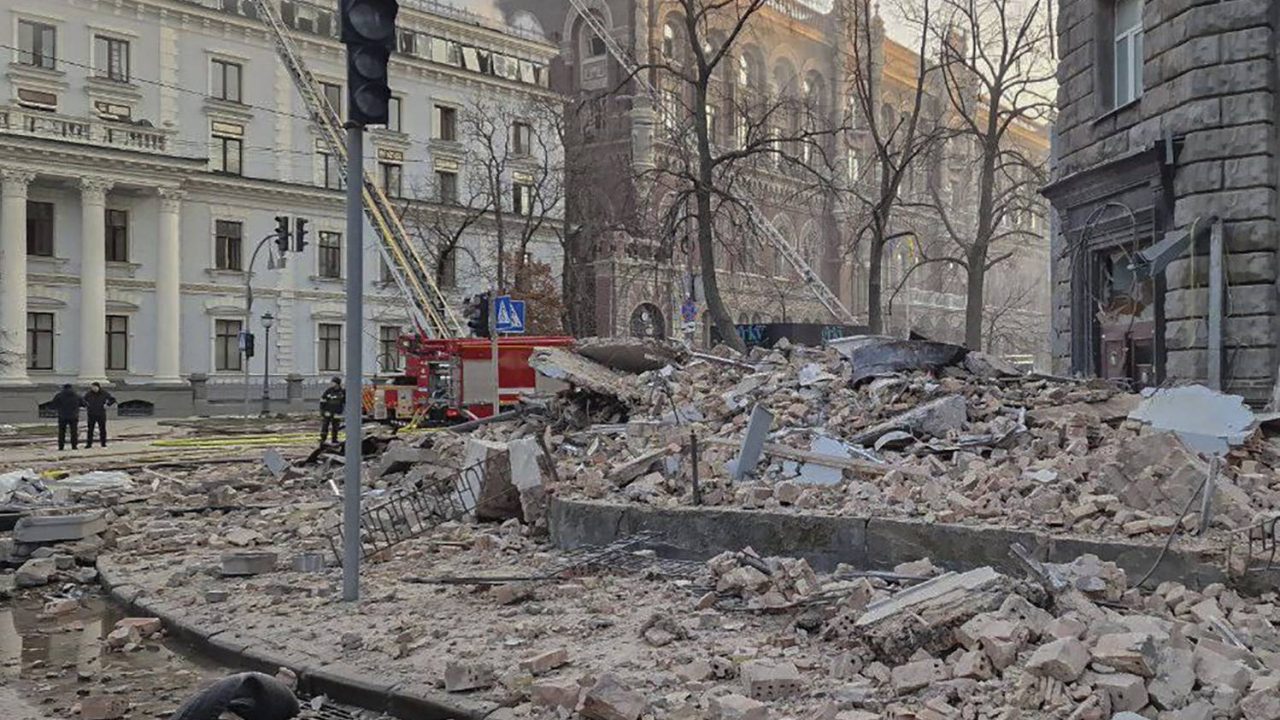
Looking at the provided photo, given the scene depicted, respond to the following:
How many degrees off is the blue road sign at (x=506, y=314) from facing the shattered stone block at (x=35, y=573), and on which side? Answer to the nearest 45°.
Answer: approximately 45° to its right

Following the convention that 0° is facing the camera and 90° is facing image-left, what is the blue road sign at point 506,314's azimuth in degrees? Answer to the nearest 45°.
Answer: approximately 0°

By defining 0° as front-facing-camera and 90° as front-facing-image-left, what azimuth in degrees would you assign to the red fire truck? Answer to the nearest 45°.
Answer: approximately 270°

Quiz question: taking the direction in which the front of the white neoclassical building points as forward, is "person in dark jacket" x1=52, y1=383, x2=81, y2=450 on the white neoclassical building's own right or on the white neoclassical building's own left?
on the white neoclassical building's own right

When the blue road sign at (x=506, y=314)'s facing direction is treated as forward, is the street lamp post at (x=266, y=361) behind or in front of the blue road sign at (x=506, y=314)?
behind

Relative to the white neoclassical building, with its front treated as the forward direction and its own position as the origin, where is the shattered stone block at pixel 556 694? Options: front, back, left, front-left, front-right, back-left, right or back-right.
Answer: front-right

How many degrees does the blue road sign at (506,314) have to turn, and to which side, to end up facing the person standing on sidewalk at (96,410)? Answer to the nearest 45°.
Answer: approximately 135° to its right

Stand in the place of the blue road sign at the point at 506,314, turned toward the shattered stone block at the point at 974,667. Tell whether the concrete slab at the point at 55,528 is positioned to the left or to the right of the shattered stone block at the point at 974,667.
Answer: right

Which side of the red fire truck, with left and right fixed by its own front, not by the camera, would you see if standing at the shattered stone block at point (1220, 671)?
right

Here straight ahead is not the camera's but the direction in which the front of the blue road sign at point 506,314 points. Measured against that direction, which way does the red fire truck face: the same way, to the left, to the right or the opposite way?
to the left

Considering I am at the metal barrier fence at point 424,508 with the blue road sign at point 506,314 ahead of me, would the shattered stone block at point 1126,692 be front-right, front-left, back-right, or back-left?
back-right

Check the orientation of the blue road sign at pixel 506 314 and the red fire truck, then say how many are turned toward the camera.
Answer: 1

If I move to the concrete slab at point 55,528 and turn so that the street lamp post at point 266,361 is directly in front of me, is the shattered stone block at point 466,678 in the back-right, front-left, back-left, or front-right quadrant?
back-right

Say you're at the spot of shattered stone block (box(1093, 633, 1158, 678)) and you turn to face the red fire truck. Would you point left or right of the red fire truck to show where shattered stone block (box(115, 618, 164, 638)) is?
left
